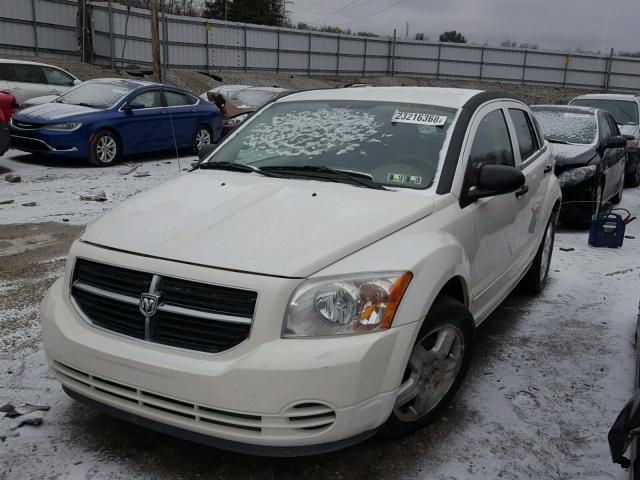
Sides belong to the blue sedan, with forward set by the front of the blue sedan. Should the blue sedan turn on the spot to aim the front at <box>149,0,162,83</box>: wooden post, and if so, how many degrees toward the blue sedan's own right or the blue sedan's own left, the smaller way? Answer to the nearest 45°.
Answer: approximately 135° to the blue sedan's own right

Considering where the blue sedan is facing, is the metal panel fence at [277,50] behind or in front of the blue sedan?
behind

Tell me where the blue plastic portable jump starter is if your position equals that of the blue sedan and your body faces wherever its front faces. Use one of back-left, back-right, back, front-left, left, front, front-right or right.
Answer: left

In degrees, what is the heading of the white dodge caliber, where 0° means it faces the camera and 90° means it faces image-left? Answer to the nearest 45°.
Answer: approximately 45°

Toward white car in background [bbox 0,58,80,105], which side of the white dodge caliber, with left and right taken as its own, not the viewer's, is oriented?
right

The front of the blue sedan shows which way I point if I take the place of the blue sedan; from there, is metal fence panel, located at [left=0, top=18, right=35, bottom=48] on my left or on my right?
on my right

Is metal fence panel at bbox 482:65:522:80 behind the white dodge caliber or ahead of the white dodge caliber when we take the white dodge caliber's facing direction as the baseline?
behind

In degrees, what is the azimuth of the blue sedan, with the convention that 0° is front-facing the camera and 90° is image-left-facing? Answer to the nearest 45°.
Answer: approximately 45°

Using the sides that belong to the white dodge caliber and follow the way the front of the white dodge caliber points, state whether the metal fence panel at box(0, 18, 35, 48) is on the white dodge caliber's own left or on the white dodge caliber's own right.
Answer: on the white dodge caliber's own right

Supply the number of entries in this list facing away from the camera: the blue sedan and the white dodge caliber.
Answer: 0

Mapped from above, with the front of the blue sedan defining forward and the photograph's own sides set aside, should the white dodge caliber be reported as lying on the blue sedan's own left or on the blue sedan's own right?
on the blue sedan's own left

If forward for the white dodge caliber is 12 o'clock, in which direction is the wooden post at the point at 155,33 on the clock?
The wooden post is roughly at 4 o'clock from the white dodge caliber.
